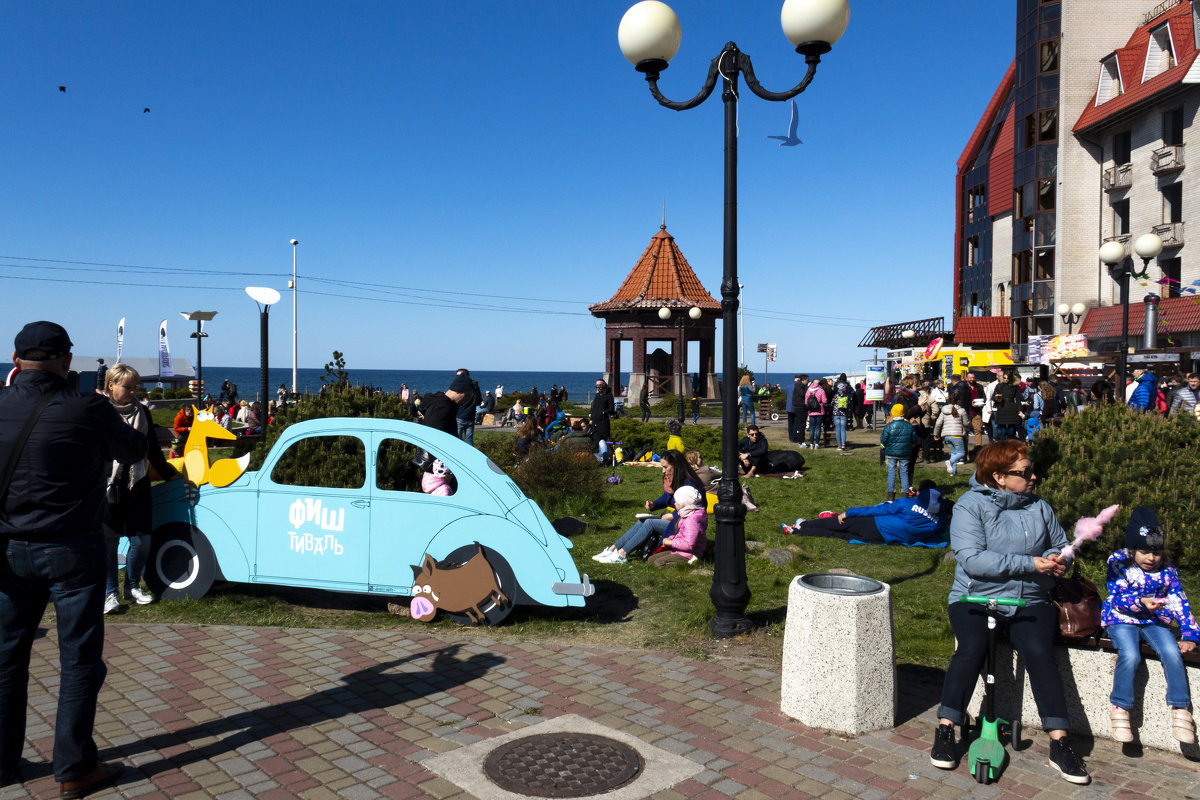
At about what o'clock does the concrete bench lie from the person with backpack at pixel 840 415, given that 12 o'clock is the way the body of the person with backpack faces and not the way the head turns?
The concrete bench is roughly at 6 o'clock from the person with backpack.

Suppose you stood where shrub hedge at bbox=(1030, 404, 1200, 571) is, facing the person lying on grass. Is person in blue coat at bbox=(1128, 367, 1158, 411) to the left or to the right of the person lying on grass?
right

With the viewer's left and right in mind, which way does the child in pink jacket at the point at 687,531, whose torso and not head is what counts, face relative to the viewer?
facing to the left of the viewer

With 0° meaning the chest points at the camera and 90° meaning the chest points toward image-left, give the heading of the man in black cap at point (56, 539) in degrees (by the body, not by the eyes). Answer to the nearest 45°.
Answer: approximately 225°

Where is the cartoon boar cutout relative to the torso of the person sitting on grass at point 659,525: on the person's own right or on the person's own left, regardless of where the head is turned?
on the person's own left

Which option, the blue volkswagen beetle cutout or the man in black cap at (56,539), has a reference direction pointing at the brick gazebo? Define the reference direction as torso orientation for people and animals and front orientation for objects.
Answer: the man in black cap

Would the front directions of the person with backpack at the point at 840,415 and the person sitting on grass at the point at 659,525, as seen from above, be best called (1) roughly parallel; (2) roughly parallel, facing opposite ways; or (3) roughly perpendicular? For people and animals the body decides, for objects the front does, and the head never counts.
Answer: roughly perpendicular

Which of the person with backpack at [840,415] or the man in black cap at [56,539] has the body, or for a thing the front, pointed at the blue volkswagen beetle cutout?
the man in black cap

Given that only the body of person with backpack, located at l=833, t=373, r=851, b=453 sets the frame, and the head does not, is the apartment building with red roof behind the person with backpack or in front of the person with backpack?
in front

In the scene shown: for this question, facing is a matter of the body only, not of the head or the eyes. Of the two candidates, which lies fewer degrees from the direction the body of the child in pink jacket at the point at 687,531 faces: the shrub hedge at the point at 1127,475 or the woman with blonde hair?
the woman with blonde hair

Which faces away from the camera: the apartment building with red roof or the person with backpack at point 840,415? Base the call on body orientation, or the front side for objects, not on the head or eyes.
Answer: the person with backpack

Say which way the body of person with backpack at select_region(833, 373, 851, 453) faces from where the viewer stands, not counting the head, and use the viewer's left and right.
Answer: facing away from the viewer

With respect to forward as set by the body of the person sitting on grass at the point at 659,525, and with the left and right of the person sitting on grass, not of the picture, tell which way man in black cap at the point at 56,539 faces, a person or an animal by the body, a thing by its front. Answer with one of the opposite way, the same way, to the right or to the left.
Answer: to the right
